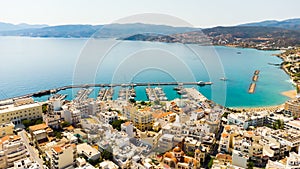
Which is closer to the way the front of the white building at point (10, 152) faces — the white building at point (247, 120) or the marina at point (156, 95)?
the white building

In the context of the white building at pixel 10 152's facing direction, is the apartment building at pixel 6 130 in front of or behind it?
behind

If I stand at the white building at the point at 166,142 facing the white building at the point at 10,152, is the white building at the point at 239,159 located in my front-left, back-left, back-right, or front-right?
back-left

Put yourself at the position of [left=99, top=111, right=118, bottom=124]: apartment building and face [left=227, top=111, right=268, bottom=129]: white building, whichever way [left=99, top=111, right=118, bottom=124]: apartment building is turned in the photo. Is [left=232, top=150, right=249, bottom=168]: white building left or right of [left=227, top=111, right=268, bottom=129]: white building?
right

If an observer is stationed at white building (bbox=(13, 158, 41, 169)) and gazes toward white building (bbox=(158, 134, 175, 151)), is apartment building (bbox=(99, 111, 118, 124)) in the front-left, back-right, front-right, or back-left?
front-left

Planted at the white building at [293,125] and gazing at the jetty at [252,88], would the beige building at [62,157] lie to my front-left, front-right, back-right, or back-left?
back-left

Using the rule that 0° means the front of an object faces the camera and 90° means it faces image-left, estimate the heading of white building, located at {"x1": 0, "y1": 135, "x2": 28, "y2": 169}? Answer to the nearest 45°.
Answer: approximately 315°

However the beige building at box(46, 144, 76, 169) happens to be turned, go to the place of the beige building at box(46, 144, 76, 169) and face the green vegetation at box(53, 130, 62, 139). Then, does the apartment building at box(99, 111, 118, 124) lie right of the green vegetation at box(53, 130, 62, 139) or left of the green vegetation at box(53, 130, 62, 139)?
right
